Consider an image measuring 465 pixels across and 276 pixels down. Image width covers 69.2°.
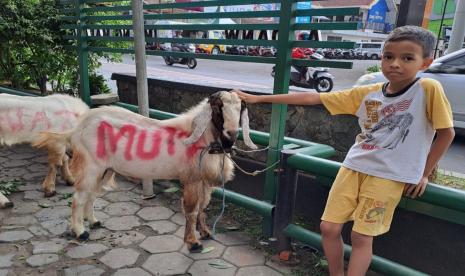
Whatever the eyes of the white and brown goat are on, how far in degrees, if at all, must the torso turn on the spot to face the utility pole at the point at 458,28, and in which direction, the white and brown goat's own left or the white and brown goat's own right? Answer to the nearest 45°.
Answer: approximately 45° to the white and brown goat's own left

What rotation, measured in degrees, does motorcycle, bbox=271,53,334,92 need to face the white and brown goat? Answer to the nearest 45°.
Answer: approximately 90° to its right

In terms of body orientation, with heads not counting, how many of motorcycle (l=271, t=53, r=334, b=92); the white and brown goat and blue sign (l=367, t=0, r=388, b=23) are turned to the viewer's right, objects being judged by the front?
2

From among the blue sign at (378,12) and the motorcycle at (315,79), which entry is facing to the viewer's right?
the motorcycle

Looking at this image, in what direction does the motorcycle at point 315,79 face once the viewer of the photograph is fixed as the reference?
facing to the right of the viewer

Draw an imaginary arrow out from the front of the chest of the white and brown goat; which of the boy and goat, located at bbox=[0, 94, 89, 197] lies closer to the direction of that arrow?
the boy

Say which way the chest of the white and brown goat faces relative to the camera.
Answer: to the viewer's right

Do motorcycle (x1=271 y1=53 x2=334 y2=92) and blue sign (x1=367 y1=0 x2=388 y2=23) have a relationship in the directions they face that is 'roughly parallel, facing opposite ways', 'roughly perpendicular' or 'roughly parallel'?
roughly perpendicular

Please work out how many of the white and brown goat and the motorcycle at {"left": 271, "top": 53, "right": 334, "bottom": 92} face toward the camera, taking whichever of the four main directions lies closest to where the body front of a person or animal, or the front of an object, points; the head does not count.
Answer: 0

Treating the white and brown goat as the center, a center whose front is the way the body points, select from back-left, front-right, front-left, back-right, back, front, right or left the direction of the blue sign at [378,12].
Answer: front-left

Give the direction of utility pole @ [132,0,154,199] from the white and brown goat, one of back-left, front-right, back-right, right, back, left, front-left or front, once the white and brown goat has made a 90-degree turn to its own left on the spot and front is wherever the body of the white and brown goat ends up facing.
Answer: front

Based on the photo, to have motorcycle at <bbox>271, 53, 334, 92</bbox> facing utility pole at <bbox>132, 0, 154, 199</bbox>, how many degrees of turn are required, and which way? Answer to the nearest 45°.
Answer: approximately 90° to its right
